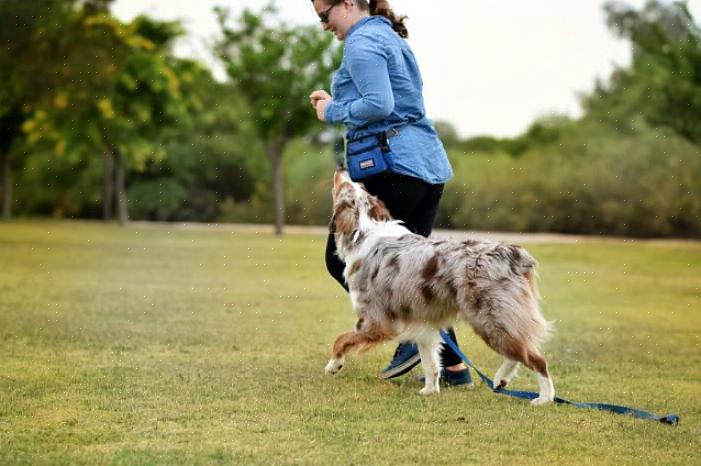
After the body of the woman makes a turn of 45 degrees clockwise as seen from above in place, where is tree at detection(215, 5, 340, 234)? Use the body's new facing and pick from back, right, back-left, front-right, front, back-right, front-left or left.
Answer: front-right

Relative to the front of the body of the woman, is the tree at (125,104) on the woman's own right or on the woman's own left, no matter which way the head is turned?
on the woman's own right

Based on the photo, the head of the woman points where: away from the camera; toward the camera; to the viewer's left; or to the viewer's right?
to the viewer's left

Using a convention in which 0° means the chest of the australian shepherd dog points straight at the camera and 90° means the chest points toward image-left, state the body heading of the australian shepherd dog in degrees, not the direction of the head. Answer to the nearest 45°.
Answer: approximately 90°

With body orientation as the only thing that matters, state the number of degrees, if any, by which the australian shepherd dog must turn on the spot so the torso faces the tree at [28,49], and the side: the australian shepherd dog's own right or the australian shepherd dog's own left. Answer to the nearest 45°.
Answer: approximately 45° to the australian shepherd dog's own right

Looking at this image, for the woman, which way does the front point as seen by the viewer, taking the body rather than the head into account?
to the viewer's left
